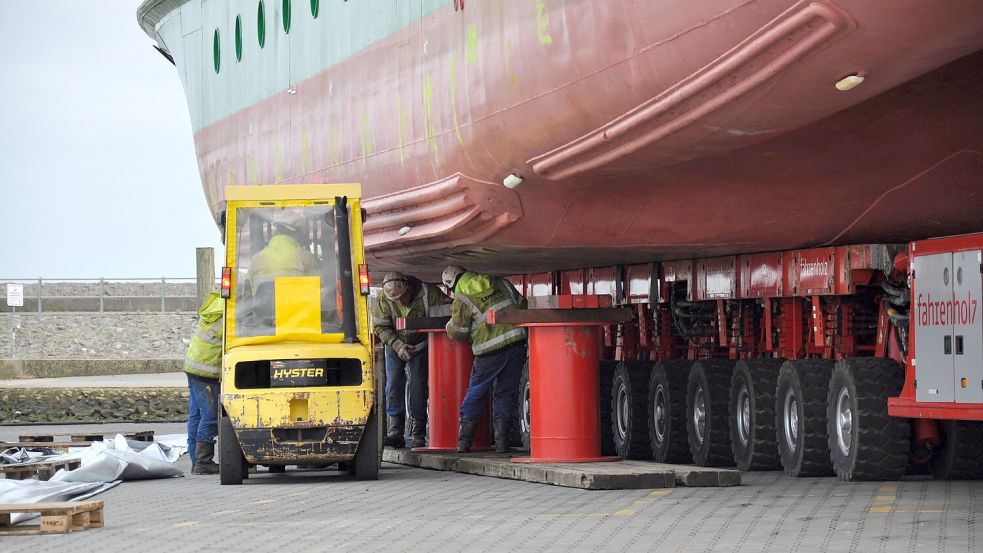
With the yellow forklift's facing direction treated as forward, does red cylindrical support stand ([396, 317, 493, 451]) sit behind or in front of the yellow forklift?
in front

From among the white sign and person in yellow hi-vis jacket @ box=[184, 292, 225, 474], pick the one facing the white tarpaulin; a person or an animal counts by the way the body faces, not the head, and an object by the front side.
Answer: the white sign

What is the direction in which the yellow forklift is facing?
away from the camera

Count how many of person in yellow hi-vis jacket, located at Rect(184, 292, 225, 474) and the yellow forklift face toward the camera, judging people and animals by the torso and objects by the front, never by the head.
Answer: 0

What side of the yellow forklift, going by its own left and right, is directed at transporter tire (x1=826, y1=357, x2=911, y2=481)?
right

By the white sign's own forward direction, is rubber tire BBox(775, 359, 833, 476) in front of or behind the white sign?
in front

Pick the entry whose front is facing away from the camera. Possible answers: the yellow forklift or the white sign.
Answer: the yellow forklift

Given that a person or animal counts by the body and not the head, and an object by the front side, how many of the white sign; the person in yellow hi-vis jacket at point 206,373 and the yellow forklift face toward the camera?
1

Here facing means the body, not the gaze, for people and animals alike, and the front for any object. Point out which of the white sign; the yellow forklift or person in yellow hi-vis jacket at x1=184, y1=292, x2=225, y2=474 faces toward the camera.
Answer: the white sign

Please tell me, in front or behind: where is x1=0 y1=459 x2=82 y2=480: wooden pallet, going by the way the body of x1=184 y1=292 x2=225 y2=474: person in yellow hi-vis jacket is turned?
behind

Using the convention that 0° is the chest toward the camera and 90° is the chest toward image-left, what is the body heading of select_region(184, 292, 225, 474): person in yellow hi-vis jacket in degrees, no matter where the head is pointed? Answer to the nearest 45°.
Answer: approximately 225°
